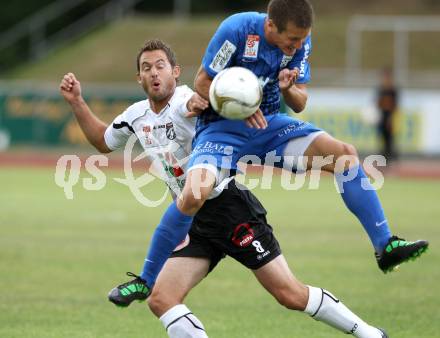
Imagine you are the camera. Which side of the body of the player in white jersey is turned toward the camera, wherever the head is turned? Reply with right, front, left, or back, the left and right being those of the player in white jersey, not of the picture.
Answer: front

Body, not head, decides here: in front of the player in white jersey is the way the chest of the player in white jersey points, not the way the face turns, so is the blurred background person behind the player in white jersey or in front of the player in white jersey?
behind
